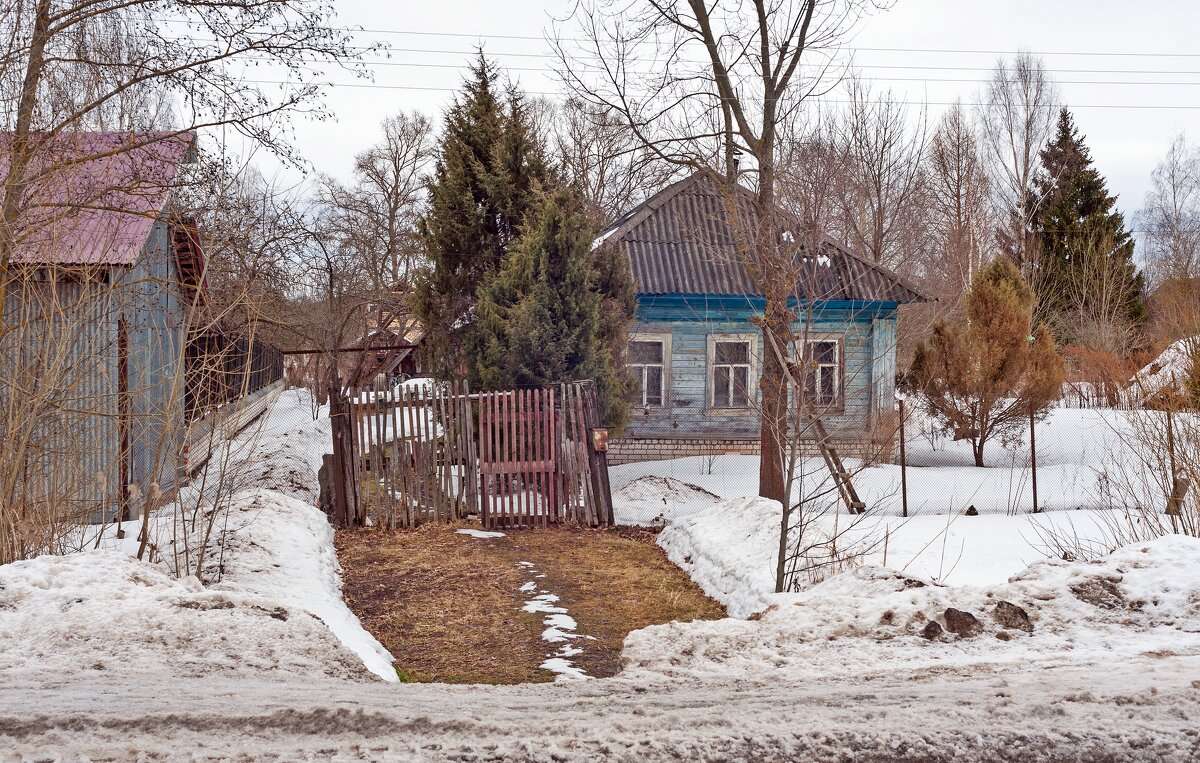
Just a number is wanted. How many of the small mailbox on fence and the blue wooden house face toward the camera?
2

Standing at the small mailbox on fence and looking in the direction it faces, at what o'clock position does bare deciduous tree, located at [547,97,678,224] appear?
The bare deciduous tree is roughly at 6 o'clock from the small mailbox on fence.

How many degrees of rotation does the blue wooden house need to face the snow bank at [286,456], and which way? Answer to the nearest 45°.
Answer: approximately 45° to its right

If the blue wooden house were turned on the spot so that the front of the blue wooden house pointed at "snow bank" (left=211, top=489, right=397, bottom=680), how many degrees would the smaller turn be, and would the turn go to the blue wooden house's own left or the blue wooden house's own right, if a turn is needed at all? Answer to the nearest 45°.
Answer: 0° — it already faces it

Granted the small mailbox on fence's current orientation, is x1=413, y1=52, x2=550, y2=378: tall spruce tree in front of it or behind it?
behind

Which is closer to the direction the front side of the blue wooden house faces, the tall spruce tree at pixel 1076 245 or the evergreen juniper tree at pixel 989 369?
the evergreen juniper tree

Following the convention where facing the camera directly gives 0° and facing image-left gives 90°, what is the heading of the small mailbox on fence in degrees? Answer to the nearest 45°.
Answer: approximately 0°

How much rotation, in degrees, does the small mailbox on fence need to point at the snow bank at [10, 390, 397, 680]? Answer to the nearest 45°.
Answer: approximately 45° to its right

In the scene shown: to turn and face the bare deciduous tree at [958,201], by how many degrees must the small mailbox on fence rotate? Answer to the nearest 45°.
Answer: approximately 135° to its left

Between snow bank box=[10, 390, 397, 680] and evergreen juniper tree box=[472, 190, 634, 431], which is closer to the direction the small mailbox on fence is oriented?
the snow bank
